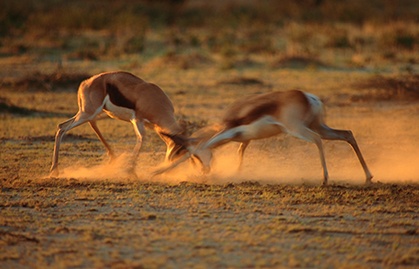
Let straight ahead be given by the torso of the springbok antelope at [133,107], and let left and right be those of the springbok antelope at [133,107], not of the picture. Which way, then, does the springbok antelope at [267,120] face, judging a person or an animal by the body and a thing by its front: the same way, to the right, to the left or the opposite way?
the opposite way

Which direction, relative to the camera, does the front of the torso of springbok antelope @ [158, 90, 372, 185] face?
to the viewer's left

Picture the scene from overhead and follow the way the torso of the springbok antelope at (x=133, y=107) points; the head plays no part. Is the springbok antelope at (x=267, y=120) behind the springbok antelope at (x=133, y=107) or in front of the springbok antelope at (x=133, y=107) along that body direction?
in front

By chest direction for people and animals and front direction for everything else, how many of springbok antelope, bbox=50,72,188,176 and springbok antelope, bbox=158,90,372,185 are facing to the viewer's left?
1

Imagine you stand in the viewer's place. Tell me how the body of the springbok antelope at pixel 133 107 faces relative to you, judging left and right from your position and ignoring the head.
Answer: facing to the right of the viewer

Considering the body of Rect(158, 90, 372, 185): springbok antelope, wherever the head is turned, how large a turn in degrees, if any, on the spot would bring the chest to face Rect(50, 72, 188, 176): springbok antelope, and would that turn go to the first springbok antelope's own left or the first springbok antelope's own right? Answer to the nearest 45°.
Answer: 0° — it already faces it
